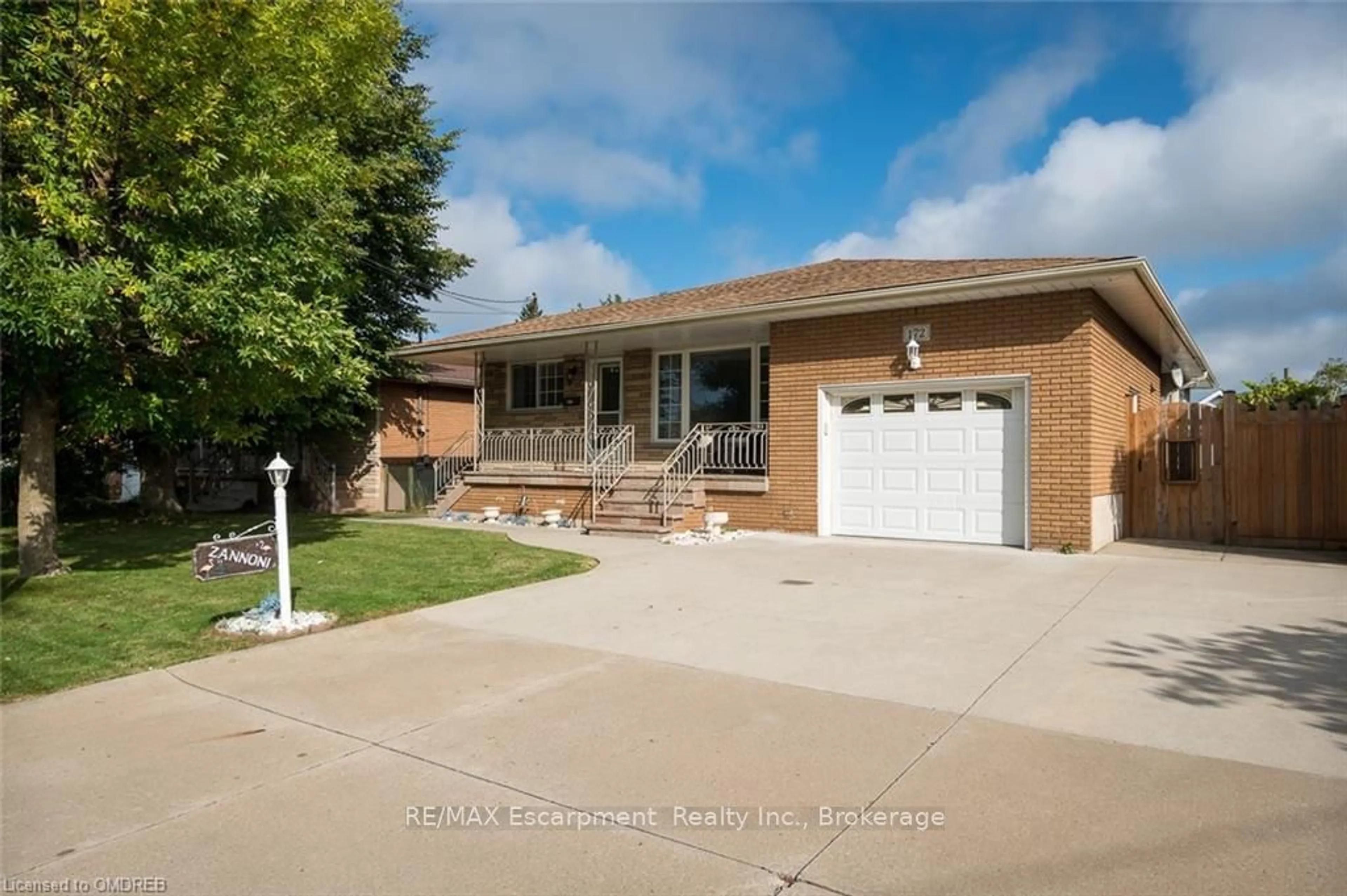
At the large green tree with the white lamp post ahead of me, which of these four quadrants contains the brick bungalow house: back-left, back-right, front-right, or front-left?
front-left

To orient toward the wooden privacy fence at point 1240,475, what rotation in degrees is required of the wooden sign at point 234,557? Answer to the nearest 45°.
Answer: approximately 90° to its left

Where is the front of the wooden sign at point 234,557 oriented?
toward the camera

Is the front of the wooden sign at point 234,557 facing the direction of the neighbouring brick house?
no

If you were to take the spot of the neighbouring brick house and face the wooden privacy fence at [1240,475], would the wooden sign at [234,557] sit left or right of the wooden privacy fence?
right

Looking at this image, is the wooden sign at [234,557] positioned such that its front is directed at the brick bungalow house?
no

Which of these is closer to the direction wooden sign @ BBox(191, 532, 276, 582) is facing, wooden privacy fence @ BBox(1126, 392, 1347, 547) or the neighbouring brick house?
the wooden privacy fence
